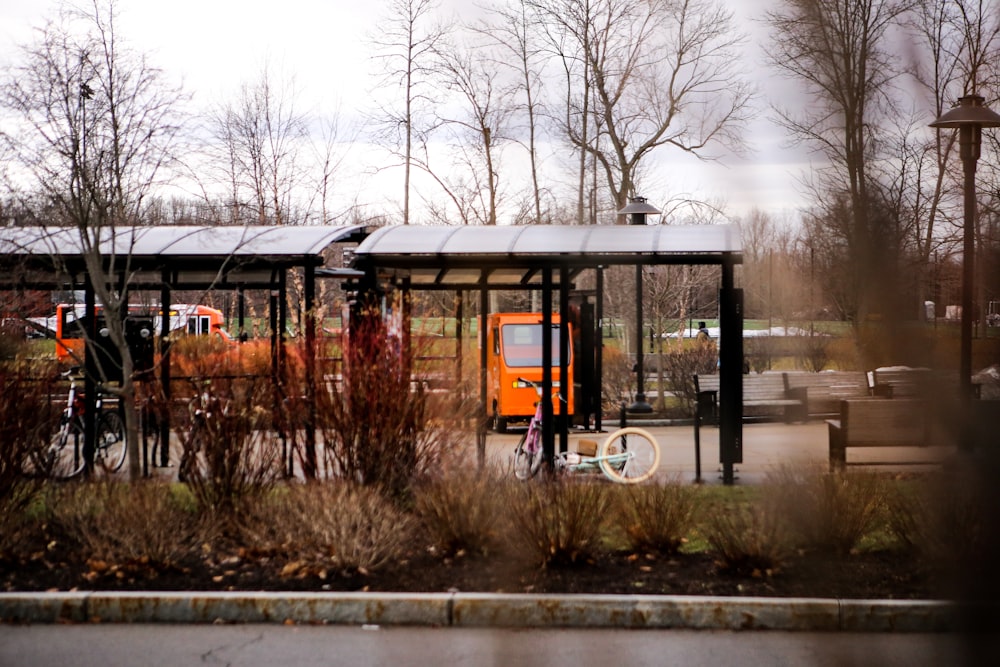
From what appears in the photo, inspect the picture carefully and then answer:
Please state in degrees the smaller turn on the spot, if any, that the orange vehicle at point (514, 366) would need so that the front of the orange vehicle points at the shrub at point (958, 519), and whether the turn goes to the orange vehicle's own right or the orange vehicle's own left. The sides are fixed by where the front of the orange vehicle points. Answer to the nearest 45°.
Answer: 0° — it already faces it

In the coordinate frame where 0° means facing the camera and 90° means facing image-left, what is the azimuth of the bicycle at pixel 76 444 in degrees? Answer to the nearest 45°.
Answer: approximately 45°

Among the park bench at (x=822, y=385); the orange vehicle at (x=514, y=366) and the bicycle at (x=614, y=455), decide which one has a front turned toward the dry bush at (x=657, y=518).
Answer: the orange vehicle

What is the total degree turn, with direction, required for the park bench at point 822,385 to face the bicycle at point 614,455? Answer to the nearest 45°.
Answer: approximately 45° to its right

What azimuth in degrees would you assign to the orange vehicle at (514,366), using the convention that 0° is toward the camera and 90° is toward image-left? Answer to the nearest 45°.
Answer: approximately 0°

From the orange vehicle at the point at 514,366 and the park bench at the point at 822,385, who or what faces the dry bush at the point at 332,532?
the orange vehicle
